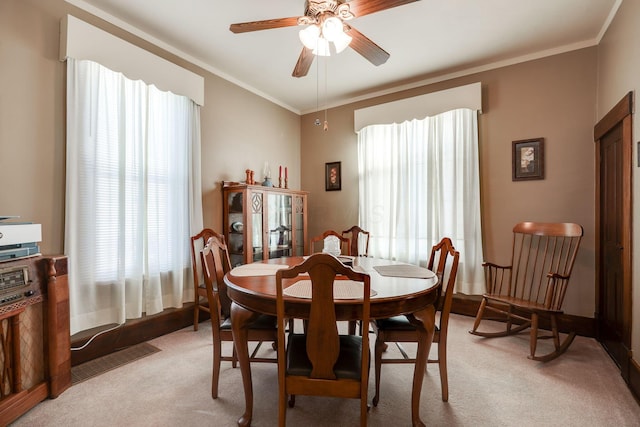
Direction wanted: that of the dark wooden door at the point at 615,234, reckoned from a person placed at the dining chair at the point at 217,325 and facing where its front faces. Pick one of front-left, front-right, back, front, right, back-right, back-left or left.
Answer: front

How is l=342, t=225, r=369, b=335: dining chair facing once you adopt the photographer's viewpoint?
facing the viewer

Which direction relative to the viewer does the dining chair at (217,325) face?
to the viewer's right

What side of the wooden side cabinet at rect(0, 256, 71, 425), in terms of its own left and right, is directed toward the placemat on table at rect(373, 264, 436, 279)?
front

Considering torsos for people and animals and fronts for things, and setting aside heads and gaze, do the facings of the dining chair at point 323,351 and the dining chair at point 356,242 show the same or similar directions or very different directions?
very different directions

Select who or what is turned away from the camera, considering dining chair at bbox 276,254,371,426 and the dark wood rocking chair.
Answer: the dining chair

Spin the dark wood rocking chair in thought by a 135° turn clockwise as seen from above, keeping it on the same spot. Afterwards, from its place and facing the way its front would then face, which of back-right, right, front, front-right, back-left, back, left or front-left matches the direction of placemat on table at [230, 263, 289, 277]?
back-left

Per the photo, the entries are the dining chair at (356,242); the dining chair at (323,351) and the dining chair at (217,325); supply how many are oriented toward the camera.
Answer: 1

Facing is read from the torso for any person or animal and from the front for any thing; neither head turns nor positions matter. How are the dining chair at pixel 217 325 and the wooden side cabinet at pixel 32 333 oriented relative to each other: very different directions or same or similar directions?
same or similar directions

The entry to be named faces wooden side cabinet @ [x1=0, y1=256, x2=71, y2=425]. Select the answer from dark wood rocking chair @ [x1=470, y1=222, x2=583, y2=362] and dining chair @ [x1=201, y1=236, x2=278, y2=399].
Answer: the dark wood rocking chair

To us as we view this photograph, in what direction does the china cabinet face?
facing the viewer and to the right of the viewer

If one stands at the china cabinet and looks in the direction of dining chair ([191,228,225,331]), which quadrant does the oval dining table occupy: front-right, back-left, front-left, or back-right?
front-left

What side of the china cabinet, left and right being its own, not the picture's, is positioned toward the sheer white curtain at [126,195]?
right

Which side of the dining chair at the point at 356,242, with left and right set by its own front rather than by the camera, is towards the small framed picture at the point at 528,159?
left

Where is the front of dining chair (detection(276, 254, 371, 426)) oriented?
away from the camera
